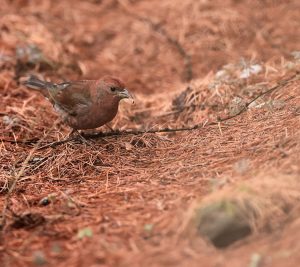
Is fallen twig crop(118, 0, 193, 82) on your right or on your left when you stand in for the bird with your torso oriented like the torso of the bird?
on your left

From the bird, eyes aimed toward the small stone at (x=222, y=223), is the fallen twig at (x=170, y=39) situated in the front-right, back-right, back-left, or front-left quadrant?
back-left

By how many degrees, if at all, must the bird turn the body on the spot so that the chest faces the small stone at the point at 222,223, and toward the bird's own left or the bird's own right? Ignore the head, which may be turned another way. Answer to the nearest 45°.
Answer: approximately 90° to the bird's own right

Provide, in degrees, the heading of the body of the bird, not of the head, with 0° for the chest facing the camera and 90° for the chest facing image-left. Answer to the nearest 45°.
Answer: approximately 270°

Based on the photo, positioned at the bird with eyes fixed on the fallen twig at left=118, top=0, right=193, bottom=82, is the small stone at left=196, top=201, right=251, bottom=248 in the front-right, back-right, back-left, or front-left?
back-right
